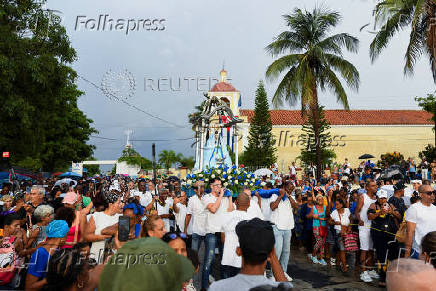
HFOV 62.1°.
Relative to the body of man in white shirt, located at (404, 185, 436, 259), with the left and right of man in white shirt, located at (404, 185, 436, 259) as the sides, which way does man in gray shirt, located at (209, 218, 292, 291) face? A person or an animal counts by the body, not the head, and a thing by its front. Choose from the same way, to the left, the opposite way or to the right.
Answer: the opposite way

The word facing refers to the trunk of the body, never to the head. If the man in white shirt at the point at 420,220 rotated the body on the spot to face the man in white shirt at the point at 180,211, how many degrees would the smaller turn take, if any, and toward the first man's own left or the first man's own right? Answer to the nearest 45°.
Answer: approximately 135° to the first man's own right

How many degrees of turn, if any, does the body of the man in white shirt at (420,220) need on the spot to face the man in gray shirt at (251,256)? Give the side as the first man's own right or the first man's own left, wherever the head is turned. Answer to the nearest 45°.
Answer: approximately 45° to the first man's own right

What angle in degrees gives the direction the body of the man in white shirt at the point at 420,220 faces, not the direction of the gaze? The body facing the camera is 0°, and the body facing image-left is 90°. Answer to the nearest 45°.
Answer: approximately 315°

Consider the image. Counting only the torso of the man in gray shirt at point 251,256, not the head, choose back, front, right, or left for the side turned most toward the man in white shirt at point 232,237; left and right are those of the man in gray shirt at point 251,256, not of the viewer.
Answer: front

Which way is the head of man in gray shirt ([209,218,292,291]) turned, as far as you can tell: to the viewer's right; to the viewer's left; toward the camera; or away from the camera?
away from the camera

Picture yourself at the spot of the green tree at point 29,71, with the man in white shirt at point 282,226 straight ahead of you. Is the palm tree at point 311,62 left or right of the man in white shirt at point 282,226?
left

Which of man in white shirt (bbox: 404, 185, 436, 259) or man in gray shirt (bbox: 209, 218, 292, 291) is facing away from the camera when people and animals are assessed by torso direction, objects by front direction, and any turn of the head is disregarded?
man in gray shirt (bbox: 209, 218, 292, 291)

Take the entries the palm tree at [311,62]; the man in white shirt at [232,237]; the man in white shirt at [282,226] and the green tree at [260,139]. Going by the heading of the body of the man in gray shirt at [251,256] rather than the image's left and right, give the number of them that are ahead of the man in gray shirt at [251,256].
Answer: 4

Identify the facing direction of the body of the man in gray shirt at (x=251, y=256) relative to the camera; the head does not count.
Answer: away from the camera

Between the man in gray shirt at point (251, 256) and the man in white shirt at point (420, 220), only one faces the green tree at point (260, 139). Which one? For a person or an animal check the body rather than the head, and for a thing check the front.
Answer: the man in gray shirt at point (251, 256)
